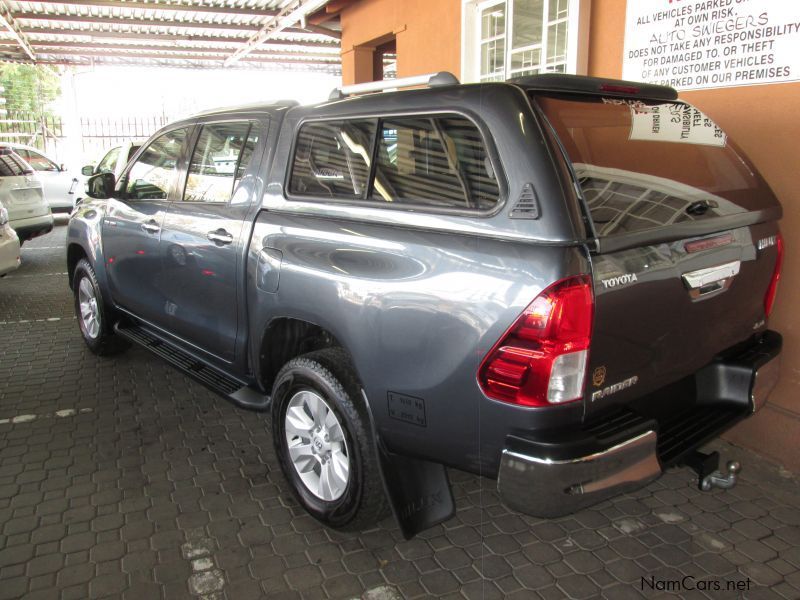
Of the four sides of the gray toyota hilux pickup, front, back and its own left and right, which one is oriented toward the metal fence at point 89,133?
front

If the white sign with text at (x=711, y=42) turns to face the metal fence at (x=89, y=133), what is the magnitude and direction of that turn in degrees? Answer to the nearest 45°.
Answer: approximately 90° to its right

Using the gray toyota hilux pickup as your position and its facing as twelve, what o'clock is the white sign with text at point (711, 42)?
The white sign with text is roughly at 3 o'clock from the gray toyota hilux pickup.

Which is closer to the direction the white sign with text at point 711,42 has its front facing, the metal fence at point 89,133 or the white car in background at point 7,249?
the white car in background

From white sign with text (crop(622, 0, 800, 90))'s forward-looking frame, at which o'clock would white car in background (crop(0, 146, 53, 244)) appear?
The white car in background is roughly at 2 o'clock from the white sign with text.

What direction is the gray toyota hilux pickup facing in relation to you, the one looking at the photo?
facing away from the viewer and to the left of the viewer

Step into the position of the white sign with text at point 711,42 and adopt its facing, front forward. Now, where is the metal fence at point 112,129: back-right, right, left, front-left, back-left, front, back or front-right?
right

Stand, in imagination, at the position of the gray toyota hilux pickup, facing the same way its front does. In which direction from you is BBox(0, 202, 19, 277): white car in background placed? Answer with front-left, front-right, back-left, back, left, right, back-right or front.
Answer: front

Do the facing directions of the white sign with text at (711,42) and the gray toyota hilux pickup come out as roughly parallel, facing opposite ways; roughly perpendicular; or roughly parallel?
roughly perpendicular

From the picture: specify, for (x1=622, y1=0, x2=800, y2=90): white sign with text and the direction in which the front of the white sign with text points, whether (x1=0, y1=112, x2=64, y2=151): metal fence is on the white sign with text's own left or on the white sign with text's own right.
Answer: on the white sign with text's own right

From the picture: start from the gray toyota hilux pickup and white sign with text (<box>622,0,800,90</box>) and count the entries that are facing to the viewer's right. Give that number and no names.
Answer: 0

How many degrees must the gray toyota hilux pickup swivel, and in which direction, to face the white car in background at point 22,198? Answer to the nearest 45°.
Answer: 0° — it already faces it
